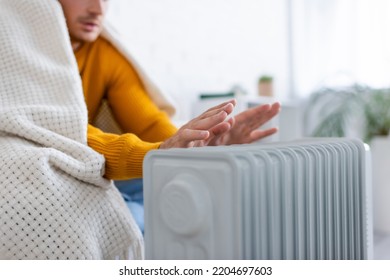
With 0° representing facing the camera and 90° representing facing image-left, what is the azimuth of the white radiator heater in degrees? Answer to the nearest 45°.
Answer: approximately 45°

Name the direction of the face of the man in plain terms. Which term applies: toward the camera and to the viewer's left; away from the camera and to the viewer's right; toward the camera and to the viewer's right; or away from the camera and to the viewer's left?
toward the camera and to the viewer's right

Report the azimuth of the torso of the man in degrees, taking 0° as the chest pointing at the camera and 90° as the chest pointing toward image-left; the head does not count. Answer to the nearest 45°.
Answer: approximately 315°

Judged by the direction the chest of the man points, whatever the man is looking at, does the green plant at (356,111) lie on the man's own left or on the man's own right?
on the man's own left

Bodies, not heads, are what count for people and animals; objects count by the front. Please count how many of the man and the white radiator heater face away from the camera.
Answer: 0

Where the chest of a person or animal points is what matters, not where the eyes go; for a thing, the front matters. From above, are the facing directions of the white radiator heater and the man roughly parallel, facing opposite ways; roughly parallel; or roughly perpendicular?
roughly perpendicular

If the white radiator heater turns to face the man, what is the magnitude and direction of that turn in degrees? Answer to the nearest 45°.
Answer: approximately 90° to its right
